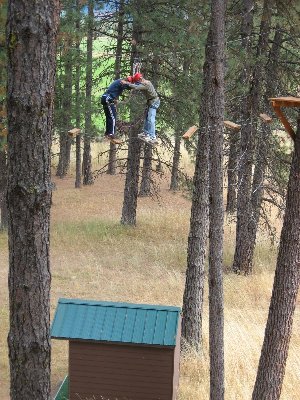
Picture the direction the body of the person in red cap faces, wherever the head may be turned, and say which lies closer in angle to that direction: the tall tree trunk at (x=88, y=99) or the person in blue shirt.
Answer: the person in blue shirt

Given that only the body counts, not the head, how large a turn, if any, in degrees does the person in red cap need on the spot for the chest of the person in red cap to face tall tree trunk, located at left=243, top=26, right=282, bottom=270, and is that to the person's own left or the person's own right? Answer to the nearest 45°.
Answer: approximately 135° to the person's own right

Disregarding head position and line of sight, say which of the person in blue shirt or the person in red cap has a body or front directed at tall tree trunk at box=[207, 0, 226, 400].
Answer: the person in blue shirt

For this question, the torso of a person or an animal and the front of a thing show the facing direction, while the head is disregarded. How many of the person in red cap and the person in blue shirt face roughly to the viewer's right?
1

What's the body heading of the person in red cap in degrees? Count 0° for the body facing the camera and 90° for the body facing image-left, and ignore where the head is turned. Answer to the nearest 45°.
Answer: approximately 90°

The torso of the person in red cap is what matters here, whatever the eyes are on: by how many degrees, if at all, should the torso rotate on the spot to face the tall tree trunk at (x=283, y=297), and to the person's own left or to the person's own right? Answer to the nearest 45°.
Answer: approximately 135° to the person's own left

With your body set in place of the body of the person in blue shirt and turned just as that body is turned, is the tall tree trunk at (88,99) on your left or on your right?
on your left

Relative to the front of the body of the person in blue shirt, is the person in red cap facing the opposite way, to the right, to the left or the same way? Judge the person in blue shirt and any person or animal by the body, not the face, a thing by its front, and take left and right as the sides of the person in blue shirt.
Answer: the opposite way

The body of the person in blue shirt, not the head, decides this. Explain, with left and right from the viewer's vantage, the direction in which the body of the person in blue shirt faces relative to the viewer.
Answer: facing to the right of the viewer

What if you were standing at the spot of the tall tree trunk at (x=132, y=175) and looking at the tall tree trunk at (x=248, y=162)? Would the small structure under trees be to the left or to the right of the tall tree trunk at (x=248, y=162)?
right

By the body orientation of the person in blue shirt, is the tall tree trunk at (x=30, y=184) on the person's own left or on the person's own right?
on the person's own right

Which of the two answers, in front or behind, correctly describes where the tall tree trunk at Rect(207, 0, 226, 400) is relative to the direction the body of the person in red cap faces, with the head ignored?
behind
